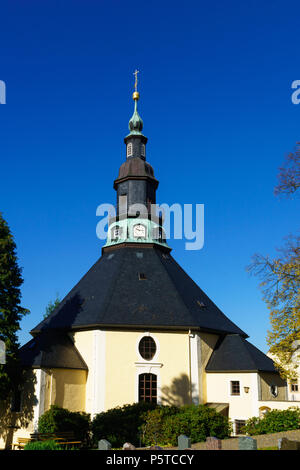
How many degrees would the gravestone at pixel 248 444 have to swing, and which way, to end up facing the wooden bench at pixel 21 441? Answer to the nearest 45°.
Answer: approximately 135° to its right

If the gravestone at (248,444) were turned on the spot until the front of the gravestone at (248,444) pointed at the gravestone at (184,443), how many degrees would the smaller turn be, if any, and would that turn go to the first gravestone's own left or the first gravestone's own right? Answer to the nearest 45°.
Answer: approximately 135° to the first gravestone's own right

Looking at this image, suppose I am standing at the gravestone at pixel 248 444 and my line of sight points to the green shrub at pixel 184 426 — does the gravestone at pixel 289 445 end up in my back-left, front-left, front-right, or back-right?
back-right

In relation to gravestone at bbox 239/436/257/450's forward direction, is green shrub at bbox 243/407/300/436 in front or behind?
behind

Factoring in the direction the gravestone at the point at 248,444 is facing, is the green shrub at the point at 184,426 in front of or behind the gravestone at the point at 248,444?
behind

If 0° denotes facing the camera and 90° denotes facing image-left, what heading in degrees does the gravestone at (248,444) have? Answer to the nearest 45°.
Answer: approximately 0°

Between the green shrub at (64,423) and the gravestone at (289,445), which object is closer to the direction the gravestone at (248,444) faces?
the gravestone

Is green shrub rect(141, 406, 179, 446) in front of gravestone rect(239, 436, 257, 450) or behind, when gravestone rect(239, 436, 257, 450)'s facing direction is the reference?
behind

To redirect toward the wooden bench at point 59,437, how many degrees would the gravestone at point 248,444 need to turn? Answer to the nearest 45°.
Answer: approximately 135° to its right
